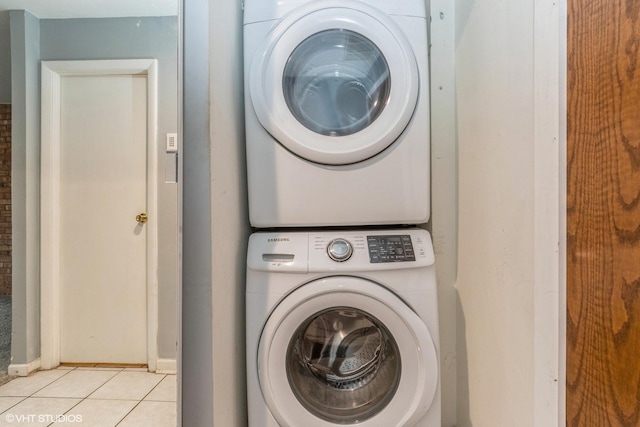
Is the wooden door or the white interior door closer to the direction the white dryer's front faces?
the wooden door

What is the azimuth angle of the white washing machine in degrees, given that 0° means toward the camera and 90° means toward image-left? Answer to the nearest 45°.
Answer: approximately 0°

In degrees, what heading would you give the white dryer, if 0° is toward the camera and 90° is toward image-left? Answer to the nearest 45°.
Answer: approximately 0°

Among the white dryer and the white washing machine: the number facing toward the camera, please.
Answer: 2
